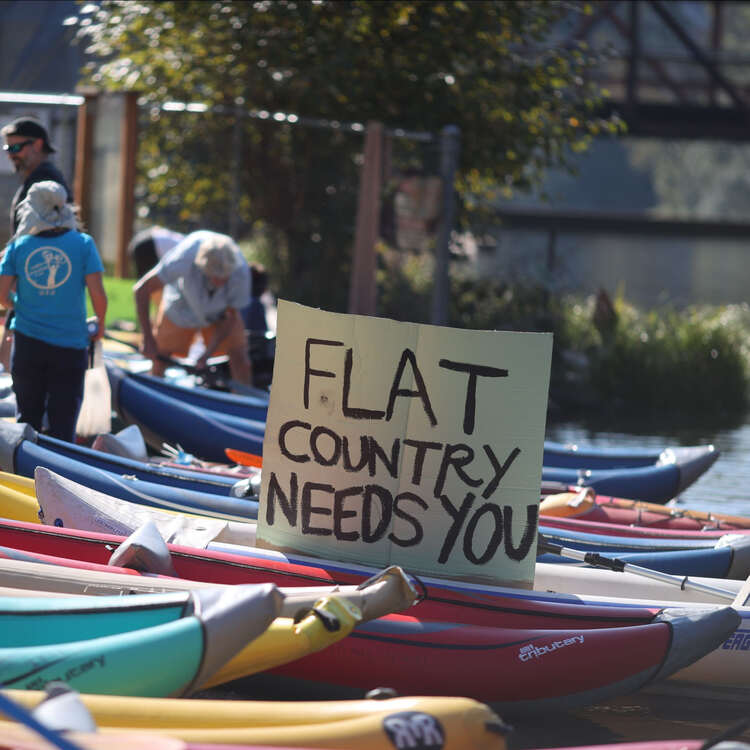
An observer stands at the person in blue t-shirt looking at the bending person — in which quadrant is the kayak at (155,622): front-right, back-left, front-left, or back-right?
back-right

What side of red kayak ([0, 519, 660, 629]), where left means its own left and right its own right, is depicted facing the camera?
right

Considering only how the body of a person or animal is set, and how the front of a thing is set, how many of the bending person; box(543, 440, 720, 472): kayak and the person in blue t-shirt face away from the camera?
1

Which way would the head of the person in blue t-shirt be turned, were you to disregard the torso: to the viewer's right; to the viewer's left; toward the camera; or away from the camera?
away from the camera

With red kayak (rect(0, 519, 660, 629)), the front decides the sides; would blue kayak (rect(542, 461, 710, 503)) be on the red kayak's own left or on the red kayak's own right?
on the red kayak's own left

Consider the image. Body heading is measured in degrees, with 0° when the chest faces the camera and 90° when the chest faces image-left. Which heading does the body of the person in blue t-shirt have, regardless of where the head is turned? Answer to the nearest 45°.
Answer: approximately 180°

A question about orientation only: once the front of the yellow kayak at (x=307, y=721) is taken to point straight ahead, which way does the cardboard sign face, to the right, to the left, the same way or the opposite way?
to the right

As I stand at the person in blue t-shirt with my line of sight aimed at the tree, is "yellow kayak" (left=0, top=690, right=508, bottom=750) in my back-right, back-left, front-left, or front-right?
back-right

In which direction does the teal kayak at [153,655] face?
to the viewer's right
